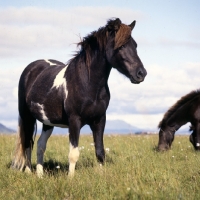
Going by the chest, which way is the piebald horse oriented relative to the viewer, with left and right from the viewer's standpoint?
facing the viewer and to the right of the viewer

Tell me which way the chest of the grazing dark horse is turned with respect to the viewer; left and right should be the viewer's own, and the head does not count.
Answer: facing to the left of the viewer

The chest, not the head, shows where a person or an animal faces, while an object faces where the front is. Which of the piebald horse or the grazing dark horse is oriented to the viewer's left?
the grazing dark horse

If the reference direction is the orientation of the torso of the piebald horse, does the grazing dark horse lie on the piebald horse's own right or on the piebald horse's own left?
on the piebald horse's own left

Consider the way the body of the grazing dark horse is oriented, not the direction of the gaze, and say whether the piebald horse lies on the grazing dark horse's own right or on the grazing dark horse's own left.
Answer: on the grazing dark horse's own left

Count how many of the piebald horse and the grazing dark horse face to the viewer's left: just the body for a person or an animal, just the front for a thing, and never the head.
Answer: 1
